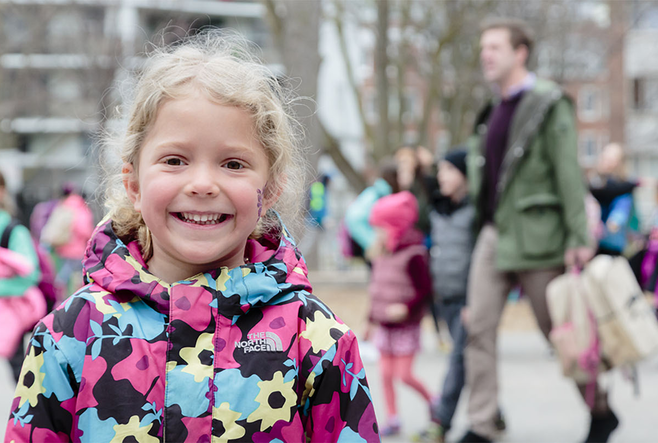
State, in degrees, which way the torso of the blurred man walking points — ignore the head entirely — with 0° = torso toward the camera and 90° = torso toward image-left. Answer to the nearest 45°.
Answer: approximately 45°

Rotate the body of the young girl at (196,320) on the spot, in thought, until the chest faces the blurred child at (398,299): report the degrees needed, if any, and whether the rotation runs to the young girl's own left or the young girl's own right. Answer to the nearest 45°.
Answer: approximately 180°

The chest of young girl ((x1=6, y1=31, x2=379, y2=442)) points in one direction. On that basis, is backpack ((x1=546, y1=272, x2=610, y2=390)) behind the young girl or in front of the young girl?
behind

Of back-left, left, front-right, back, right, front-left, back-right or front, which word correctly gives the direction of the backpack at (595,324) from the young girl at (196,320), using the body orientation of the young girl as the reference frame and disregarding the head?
back-left

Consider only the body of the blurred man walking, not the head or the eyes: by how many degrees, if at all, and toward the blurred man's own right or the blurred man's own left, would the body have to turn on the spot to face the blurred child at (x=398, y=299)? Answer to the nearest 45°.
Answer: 0° — they already face them

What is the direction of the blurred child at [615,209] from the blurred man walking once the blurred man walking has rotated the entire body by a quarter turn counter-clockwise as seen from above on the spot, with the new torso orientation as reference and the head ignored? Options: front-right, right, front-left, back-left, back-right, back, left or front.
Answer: back-left

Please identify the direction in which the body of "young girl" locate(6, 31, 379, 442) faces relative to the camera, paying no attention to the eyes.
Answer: toward the camera

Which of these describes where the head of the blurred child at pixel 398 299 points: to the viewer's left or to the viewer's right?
to the viewer's left

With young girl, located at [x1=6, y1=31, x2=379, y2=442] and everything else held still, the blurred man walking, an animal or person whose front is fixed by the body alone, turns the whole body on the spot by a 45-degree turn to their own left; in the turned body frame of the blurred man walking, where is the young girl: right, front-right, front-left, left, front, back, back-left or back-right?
front

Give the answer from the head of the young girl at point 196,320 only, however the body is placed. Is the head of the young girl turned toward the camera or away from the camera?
toward the camera
